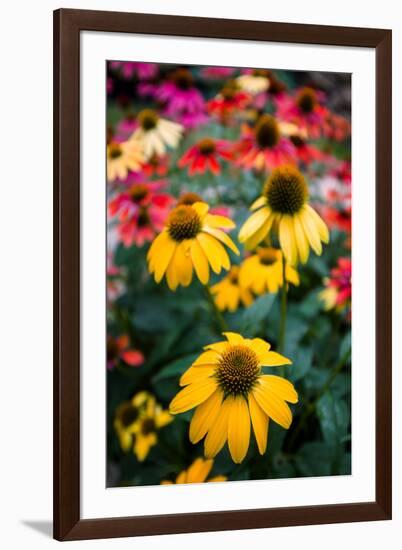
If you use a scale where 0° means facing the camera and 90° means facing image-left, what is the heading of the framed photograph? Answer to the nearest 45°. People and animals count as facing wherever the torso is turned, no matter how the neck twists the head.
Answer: approximately 315°
